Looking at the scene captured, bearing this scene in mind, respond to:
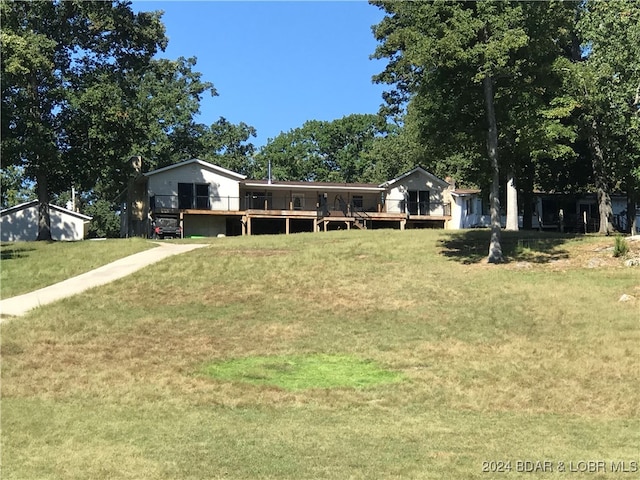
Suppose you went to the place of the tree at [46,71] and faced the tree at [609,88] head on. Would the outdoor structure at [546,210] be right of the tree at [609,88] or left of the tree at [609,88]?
left

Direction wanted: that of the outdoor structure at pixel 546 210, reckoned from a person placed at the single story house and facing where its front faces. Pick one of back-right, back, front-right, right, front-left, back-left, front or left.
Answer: left

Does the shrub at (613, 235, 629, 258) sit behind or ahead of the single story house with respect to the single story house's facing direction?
ahead

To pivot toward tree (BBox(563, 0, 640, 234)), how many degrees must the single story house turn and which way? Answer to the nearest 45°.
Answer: approximately 45° to its left

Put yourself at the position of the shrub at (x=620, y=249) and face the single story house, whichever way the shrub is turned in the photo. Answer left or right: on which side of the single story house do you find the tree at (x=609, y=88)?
right

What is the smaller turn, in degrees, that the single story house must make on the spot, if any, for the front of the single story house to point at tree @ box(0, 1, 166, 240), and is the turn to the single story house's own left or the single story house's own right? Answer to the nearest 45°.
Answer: approximately 45° to the single story house's own right

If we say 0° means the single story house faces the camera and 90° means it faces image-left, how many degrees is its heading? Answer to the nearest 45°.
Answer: approximately 0°

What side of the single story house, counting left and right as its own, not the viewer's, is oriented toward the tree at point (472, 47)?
front

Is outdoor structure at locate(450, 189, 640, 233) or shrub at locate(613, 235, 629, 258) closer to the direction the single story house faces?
the shrub

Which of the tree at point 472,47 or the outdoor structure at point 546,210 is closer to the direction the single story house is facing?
the tree
